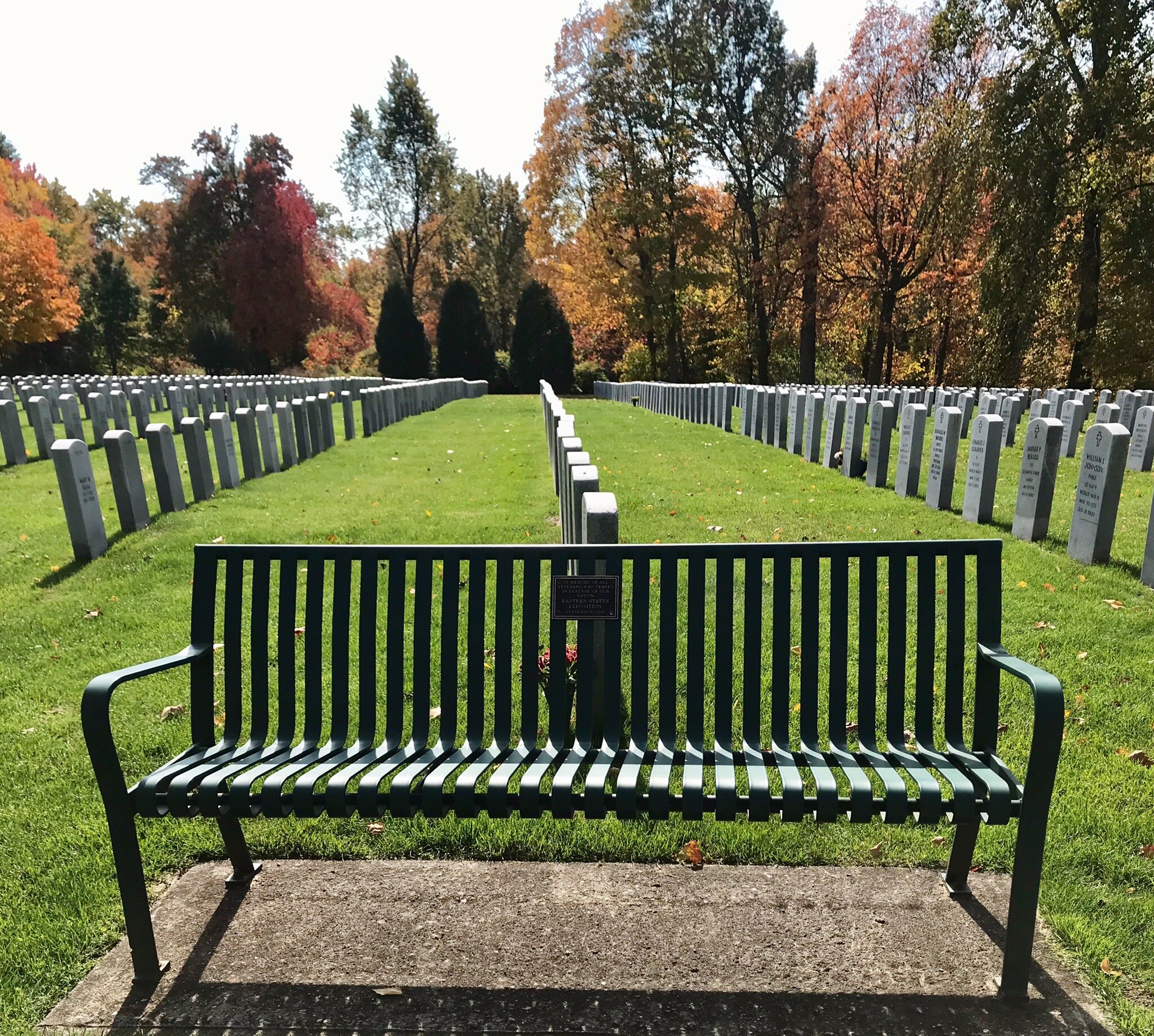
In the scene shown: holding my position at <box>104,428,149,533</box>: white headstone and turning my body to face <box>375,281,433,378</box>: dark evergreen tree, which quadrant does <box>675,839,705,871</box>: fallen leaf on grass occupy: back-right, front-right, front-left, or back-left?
back-right

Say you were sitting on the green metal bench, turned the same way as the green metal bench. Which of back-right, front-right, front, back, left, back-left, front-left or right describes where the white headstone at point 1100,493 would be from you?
back-left

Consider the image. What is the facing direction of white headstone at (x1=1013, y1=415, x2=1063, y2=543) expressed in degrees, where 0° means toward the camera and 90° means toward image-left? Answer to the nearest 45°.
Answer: approximately 45°

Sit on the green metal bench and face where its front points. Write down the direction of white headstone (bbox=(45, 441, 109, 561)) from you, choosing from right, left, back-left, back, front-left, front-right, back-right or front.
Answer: back-right
